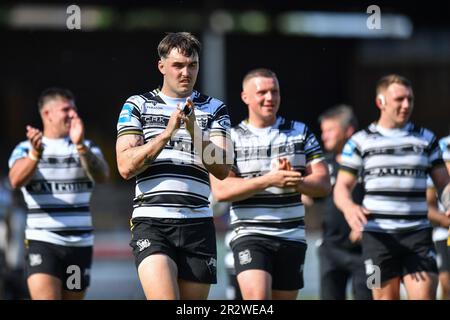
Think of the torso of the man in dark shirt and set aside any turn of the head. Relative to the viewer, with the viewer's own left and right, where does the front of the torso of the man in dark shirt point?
facing the viewer and to the left of the viewer
